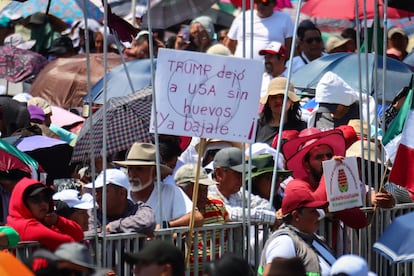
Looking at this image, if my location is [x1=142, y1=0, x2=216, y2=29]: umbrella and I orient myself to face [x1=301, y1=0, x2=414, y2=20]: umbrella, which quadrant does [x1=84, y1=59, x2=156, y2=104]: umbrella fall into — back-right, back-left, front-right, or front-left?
back-right

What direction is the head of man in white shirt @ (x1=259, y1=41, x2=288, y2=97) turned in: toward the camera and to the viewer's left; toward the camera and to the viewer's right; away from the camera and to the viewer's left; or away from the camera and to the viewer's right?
toward the camera and to the viewer's left

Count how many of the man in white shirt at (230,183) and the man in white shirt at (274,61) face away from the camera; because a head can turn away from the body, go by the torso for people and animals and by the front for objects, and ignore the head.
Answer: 0

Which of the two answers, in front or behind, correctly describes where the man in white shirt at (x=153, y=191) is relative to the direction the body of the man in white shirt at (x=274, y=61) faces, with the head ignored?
in front

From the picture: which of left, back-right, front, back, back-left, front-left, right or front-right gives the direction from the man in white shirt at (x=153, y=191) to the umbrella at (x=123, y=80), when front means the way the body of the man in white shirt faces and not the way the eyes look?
back-right

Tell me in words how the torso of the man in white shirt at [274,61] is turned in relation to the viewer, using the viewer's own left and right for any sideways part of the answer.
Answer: facing the viewer and to the left of the viewer

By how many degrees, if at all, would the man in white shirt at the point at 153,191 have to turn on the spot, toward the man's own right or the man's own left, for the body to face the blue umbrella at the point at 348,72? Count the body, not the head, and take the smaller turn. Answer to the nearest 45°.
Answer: approximately 180°

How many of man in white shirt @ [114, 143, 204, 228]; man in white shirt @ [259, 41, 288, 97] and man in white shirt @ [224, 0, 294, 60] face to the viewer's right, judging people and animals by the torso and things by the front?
0

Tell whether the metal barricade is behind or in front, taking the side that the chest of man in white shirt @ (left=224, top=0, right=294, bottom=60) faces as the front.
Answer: in front

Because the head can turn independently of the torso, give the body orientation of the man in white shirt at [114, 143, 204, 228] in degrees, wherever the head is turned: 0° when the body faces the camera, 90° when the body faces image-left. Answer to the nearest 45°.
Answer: approximately 45°

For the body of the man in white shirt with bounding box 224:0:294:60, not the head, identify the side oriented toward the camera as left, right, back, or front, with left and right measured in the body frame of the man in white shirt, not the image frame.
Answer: front
